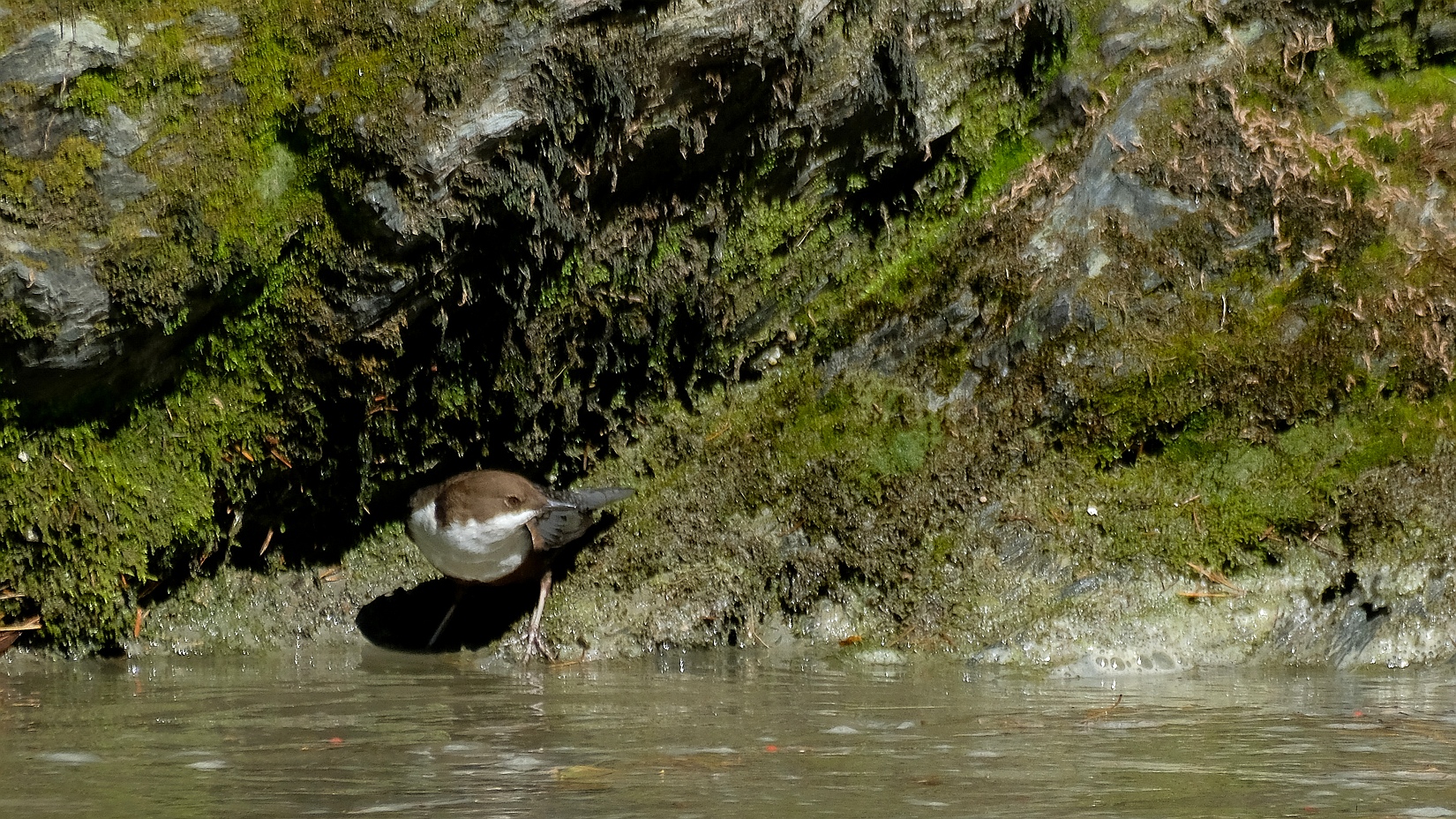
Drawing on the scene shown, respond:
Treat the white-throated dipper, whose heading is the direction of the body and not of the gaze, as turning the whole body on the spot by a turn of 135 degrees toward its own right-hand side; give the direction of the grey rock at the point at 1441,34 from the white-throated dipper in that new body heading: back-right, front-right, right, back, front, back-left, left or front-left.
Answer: right

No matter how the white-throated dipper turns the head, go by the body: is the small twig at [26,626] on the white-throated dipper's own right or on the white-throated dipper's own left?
on the white-throated dipper's own right

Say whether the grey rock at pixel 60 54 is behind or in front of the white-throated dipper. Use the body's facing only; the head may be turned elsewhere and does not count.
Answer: in front

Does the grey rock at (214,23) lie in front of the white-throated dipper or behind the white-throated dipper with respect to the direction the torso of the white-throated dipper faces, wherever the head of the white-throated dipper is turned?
in front

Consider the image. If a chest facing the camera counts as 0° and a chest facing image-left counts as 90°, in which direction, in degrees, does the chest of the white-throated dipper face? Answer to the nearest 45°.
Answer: approximately 45°

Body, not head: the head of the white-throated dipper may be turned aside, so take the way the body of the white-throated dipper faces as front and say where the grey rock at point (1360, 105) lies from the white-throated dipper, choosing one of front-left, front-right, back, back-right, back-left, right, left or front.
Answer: back-left
